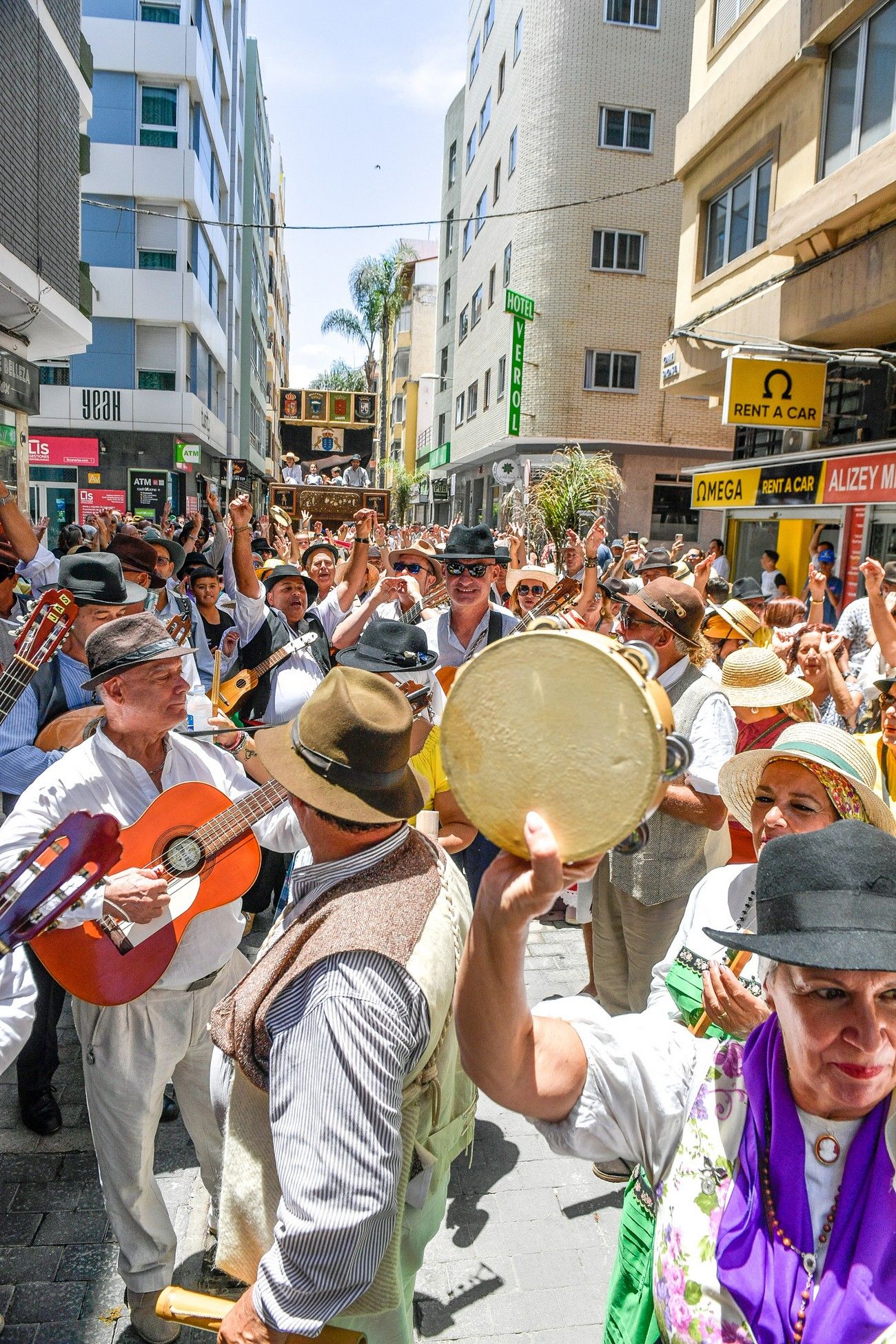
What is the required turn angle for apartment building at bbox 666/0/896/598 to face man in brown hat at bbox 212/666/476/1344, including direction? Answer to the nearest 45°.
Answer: approximately 45° to its left

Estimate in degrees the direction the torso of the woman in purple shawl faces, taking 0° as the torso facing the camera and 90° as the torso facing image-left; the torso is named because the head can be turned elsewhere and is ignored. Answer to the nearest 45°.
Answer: approximately 0°

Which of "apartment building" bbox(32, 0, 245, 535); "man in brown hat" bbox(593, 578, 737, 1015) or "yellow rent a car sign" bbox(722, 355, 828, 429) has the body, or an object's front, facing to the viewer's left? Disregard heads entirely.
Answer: the man in brown hat

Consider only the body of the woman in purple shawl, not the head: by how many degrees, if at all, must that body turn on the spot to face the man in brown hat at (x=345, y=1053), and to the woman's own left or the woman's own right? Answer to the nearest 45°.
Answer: approximately 90° to the woman's own right

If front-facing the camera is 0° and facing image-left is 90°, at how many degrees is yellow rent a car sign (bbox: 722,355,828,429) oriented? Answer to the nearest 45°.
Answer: approximately 0°

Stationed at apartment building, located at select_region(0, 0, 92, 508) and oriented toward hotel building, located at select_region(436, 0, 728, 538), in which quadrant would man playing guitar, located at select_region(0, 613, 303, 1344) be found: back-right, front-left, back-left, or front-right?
back-right

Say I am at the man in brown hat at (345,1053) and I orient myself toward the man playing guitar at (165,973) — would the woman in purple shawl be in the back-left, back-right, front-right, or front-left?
back-right

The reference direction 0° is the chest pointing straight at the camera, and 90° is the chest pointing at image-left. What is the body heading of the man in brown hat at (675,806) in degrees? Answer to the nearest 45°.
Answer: approximately 90°
